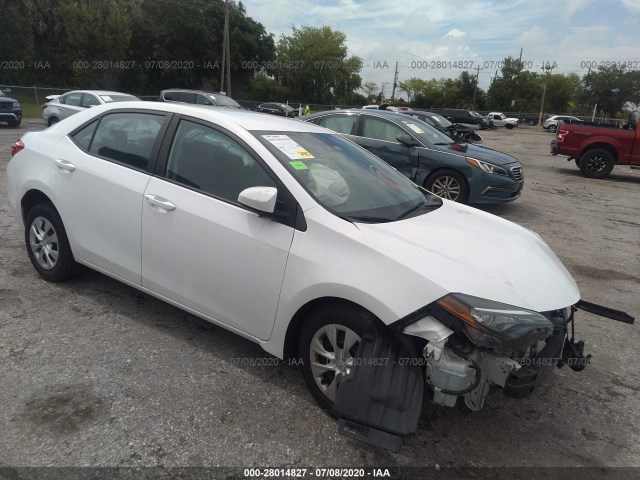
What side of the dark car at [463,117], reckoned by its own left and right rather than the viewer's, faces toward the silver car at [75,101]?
right

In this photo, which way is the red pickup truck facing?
to the viewer's right

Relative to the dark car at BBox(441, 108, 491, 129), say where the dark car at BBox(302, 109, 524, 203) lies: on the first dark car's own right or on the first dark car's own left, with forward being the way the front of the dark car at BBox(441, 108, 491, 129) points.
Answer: on the first dark car's own right

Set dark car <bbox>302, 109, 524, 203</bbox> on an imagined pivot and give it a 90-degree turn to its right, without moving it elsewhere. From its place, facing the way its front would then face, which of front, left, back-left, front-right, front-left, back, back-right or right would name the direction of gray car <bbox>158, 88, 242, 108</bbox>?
right

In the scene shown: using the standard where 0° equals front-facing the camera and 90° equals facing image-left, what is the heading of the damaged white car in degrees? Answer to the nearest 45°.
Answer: approximately 315°
